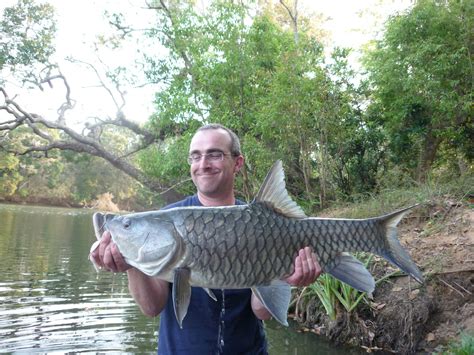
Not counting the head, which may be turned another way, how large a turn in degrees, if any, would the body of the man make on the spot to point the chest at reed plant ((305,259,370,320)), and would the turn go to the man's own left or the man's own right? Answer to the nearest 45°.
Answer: approximately 135° to the man's own left

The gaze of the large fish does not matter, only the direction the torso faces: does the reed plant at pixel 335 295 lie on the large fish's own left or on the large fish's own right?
on the large fish's own right

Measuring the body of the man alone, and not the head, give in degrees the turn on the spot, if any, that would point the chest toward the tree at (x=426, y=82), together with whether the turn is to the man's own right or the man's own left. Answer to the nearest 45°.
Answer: approximately 135° to the man's own left

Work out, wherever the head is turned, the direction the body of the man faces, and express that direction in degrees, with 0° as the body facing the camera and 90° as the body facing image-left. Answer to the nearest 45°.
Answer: approximately 0°

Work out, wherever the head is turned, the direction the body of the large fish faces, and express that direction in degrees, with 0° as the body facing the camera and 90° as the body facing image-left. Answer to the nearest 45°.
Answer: approximately 90°
